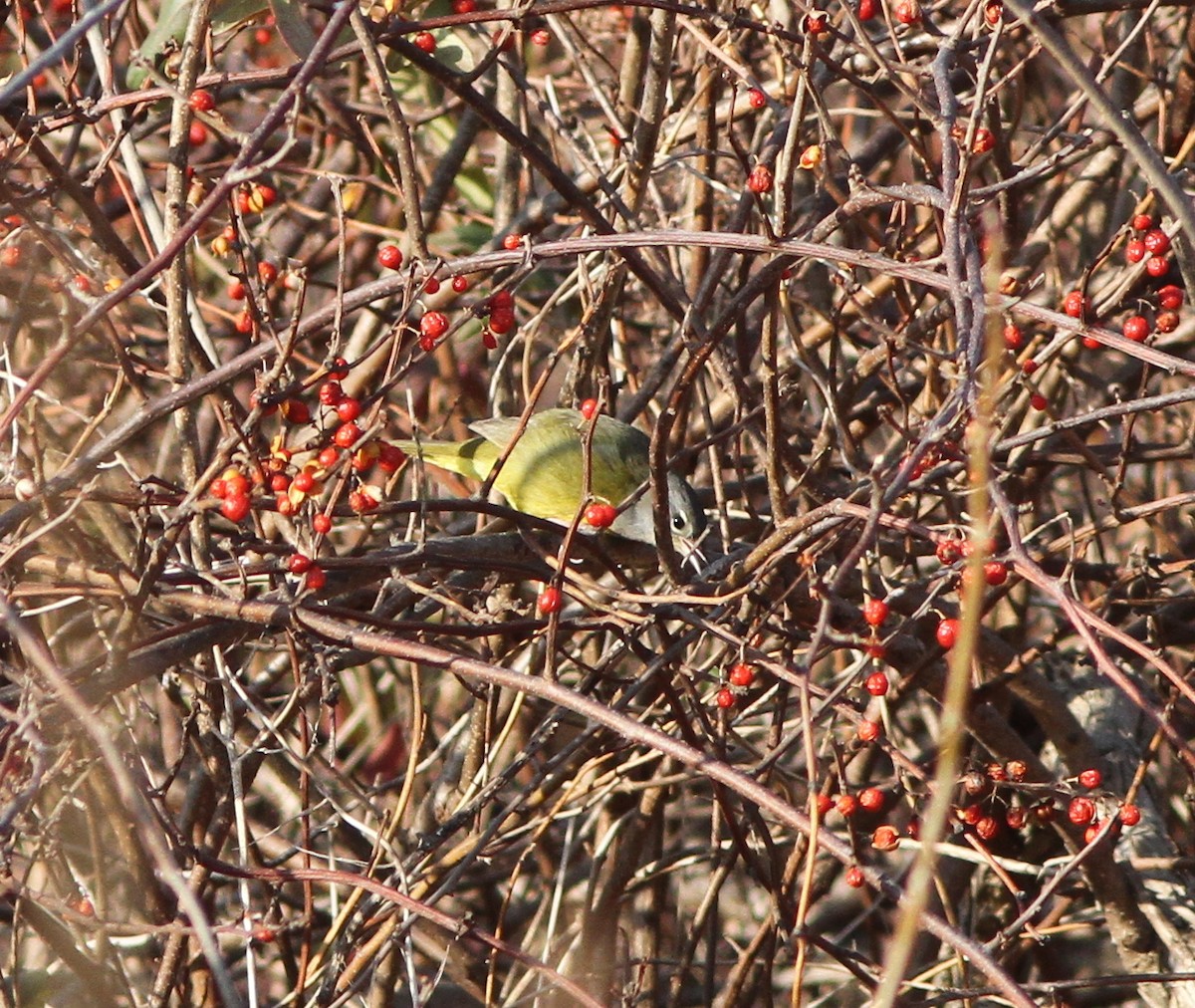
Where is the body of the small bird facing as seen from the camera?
to the viewer's right

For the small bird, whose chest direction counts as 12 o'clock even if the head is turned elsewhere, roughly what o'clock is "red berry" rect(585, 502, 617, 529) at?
The red berry is roughly at 3 o'clock from the small bird.

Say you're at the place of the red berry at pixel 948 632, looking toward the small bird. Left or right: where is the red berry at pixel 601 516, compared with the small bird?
left

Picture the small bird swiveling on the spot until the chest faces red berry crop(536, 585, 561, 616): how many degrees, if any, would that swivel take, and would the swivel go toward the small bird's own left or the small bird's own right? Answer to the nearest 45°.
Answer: approximately 90° to the small bird's own right

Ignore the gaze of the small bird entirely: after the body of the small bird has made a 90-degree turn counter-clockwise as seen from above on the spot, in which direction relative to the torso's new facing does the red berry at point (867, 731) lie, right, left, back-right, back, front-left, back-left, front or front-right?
right

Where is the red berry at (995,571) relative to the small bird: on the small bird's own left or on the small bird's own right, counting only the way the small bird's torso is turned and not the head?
on the small bird's own right
